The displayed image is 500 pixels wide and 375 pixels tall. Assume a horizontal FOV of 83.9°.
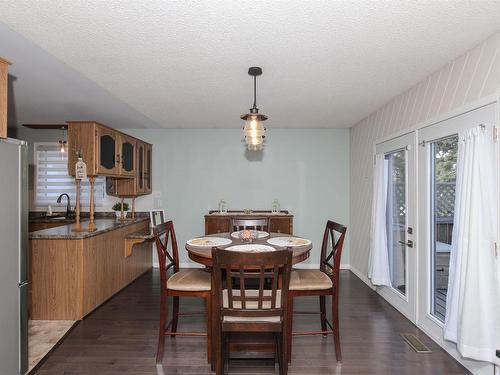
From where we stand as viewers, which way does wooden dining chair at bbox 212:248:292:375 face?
facing away from the viewer

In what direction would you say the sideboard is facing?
toward the camera

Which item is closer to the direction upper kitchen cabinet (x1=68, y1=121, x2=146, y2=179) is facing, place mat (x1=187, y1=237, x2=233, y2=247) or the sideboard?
the place mat

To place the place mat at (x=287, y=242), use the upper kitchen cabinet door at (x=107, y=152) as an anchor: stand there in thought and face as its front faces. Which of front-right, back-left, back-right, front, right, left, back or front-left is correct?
front

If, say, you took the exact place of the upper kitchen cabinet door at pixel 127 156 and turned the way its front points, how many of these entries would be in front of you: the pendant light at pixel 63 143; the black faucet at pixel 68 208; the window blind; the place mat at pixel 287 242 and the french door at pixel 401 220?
2

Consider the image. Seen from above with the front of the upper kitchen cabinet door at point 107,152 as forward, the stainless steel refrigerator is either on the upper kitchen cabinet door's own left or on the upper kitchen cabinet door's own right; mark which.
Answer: on the upper kitchen cabinet door's own right

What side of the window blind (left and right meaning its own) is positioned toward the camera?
front

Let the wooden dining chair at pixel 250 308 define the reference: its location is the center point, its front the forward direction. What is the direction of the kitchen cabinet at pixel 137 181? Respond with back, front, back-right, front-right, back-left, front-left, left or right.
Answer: front-left

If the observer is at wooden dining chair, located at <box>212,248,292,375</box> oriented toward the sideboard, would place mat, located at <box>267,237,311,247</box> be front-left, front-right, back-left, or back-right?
front-right

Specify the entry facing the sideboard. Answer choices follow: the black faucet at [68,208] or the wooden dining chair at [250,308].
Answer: the wooden dining chair

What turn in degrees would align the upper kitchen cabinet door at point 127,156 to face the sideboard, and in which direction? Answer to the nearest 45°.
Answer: approximately 45° to its left

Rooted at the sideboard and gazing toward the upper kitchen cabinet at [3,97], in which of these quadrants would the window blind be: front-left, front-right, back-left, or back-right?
front-right

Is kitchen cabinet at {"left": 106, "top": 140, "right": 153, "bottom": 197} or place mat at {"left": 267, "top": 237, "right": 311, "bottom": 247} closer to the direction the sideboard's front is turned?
the place mat

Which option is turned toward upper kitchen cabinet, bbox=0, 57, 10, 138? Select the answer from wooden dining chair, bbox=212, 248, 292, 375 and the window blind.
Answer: the window blind

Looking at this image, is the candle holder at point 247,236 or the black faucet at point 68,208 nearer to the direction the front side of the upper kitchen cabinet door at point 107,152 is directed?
the candle holder
